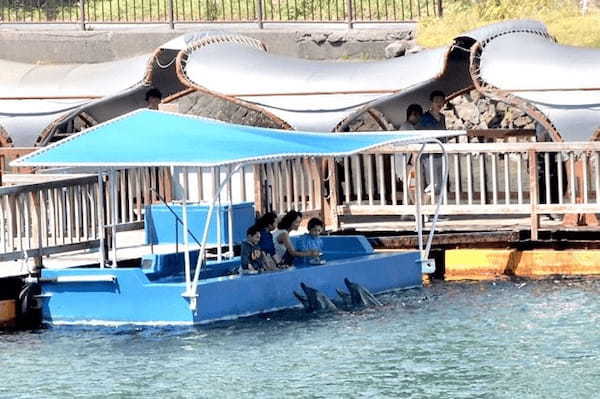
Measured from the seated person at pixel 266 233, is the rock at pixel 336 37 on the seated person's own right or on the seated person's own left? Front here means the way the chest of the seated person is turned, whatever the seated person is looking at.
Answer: on the seated person's own left

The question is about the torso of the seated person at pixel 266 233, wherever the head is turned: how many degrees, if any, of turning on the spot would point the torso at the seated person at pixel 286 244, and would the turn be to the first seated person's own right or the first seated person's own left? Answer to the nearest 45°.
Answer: approximately 45° to the first seated person's own left
